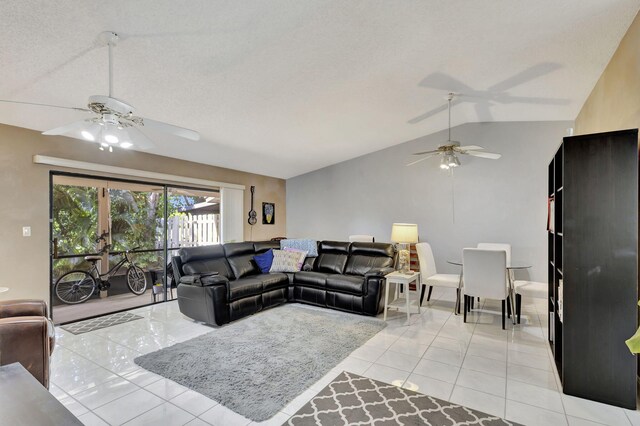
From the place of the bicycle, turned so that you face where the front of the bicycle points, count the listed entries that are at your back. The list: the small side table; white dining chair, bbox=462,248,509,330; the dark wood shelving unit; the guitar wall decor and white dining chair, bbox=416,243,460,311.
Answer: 0

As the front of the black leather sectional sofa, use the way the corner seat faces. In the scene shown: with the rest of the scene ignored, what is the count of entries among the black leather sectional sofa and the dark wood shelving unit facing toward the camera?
1

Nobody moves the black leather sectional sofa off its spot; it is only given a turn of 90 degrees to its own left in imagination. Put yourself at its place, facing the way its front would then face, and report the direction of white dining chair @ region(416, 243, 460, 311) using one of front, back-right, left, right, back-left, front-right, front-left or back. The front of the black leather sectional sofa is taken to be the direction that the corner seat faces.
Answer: front

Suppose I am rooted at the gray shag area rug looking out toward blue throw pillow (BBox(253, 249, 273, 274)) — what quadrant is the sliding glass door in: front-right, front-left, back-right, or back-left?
front-left

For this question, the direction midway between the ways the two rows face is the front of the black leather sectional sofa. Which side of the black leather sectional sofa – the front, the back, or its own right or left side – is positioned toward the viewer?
front

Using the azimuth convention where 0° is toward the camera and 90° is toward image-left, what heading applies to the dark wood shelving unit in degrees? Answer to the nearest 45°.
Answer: approximately 90°

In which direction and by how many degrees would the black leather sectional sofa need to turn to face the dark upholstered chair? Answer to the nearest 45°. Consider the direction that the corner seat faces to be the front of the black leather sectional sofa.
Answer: approximately 45° to its right

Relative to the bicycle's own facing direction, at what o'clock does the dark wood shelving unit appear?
The dark wood shelving unit is roughly at 2 o'clock from the bicycle.

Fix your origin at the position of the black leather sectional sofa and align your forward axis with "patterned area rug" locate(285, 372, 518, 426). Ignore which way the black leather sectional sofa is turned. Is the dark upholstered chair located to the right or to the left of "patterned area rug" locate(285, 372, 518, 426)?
right

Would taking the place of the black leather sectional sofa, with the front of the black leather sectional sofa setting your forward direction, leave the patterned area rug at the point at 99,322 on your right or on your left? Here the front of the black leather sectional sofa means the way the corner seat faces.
on your right

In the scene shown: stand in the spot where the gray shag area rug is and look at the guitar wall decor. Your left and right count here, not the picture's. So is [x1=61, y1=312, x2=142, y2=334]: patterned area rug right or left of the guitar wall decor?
left

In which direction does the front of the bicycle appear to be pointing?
to the viewer's right

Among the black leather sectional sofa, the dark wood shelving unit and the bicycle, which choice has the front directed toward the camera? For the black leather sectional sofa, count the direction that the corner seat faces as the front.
the black leather sectional sofa
